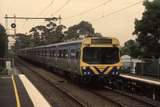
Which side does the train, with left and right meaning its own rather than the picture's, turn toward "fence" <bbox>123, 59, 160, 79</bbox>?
left

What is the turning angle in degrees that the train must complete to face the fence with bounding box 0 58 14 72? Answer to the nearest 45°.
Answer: approximately 180°
